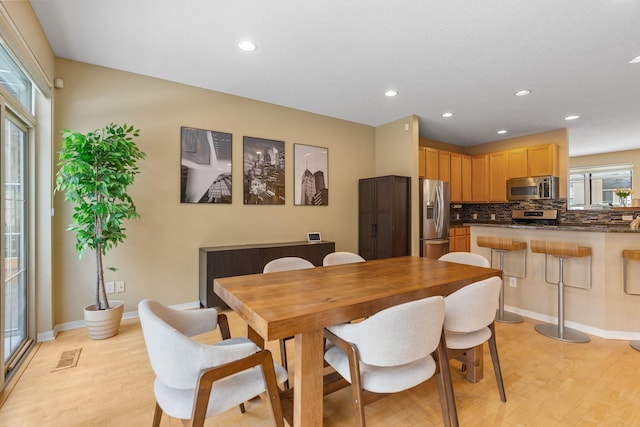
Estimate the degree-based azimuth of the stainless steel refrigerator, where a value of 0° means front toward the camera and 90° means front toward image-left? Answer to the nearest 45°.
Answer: approximately 315°

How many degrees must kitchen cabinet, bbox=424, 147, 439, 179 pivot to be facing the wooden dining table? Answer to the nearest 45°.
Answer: approximately 45° to its right

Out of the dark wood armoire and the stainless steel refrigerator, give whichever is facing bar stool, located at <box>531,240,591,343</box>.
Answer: the stainless steel refrigerator

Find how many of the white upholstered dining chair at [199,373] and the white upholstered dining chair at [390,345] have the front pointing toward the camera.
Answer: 0

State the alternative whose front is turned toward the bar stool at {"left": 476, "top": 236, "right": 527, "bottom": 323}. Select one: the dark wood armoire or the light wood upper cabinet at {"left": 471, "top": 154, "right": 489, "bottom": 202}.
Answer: the light wood upper cabinet

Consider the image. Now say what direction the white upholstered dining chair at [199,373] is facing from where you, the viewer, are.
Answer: facing away from the viewer and to the right of the viewer

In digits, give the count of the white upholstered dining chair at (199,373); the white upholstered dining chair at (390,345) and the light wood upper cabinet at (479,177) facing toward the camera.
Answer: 1

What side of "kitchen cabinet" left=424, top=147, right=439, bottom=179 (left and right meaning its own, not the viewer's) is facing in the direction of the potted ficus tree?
right

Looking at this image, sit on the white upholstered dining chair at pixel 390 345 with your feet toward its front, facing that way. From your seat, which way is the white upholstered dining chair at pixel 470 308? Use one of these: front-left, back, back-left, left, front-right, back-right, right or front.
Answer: right

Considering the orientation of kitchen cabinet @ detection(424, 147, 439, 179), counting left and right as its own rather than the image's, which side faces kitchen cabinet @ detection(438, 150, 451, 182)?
left
